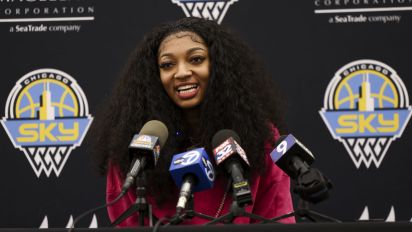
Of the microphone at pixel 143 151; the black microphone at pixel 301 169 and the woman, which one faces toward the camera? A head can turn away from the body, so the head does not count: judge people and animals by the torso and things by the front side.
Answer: the woman

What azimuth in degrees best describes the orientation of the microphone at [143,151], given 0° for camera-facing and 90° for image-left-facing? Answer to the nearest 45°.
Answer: approximately 225°

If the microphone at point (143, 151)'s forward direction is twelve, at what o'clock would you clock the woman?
The woman is roughly at 11 o'clock from the microphone.

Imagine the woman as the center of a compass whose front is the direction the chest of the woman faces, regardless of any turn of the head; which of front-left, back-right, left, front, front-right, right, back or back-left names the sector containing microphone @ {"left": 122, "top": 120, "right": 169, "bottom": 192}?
front

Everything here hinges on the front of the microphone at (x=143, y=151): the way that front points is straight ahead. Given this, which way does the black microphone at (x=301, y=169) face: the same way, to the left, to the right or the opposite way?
to the left

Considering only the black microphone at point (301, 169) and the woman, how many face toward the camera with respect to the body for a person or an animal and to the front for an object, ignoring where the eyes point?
1

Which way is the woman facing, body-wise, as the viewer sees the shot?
toward the camera

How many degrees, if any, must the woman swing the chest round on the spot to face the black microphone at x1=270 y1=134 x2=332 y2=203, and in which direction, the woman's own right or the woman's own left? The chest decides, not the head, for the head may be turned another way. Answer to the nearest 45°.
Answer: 0° — they already face it

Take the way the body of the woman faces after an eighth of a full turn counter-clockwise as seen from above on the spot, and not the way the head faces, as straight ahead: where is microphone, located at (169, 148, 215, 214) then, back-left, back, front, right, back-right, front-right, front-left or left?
front-right

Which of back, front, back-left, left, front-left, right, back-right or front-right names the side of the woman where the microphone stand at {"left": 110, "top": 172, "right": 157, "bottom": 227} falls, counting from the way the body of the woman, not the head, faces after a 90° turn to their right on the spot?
left

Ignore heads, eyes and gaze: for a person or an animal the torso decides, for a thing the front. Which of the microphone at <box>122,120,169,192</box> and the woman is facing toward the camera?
the woman

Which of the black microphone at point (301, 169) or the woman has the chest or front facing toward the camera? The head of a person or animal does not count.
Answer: the woman

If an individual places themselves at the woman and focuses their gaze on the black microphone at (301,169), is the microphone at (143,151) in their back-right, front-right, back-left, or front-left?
front-right

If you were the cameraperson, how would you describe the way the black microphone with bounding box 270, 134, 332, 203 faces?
facing away from the viewer and to the left of the viewer
